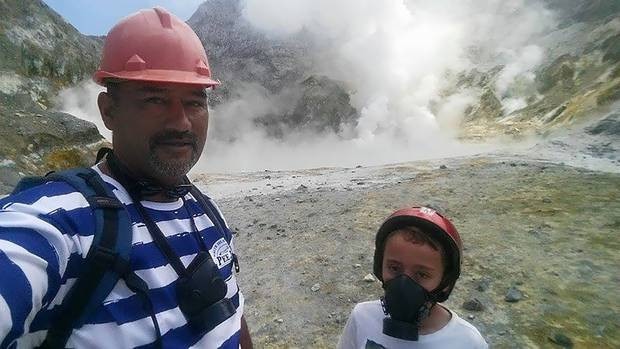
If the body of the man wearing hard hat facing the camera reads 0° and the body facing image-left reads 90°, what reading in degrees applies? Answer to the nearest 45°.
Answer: approximately 315°

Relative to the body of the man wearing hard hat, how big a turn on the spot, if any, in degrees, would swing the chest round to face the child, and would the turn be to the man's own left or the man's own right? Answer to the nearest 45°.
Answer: approximately 45° to the man's own left
